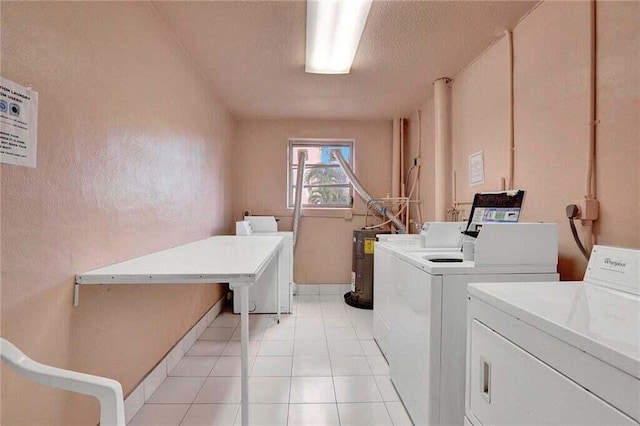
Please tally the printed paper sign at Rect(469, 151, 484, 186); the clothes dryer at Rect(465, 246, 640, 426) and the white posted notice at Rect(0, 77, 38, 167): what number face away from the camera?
0

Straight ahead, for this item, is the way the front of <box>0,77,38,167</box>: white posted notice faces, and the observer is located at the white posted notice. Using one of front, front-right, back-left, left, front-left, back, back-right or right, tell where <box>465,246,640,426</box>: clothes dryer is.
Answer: front

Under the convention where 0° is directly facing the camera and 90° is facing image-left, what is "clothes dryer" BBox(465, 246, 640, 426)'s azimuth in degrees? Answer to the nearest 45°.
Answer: approximately 45°

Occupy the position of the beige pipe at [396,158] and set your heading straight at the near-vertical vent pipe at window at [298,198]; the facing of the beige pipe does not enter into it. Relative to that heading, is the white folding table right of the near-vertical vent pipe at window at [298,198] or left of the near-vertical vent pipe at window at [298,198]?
left

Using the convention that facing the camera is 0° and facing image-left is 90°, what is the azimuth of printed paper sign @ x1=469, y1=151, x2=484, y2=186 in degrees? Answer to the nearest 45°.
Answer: approximately 45°

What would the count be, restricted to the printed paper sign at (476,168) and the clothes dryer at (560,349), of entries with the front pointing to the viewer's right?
0

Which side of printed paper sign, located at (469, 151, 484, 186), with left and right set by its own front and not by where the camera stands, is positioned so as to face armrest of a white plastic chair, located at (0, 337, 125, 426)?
front

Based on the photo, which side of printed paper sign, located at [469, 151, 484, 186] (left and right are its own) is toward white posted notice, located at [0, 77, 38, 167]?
front

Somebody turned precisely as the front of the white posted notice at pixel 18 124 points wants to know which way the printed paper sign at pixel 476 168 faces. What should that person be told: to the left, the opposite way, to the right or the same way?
the opposite way

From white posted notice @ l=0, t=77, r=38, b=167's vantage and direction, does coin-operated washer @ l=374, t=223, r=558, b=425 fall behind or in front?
in front

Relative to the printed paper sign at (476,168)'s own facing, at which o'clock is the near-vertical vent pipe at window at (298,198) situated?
The near-vertical vent pipe at window is roughly at 2 o'clock from the printed paper sign.

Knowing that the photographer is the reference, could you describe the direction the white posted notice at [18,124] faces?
facing the viewer and to the right of the viewer

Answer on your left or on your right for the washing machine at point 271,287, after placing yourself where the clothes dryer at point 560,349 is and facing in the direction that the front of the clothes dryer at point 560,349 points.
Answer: on your right

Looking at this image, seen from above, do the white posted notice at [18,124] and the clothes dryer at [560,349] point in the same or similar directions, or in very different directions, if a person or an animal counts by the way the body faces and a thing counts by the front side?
very different directions

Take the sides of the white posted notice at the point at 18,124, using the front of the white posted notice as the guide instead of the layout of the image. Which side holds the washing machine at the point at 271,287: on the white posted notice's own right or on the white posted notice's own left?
on the white posted notice's own left

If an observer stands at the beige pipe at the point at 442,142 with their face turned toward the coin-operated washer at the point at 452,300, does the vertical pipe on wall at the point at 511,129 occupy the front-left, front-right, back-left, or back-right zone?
front-left

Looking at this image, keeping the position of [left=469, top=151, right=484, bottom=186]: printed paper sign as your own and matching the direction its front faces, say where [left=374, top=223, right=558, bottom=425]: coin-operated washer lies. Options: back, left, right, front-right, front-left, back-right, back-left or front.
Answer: front-left
